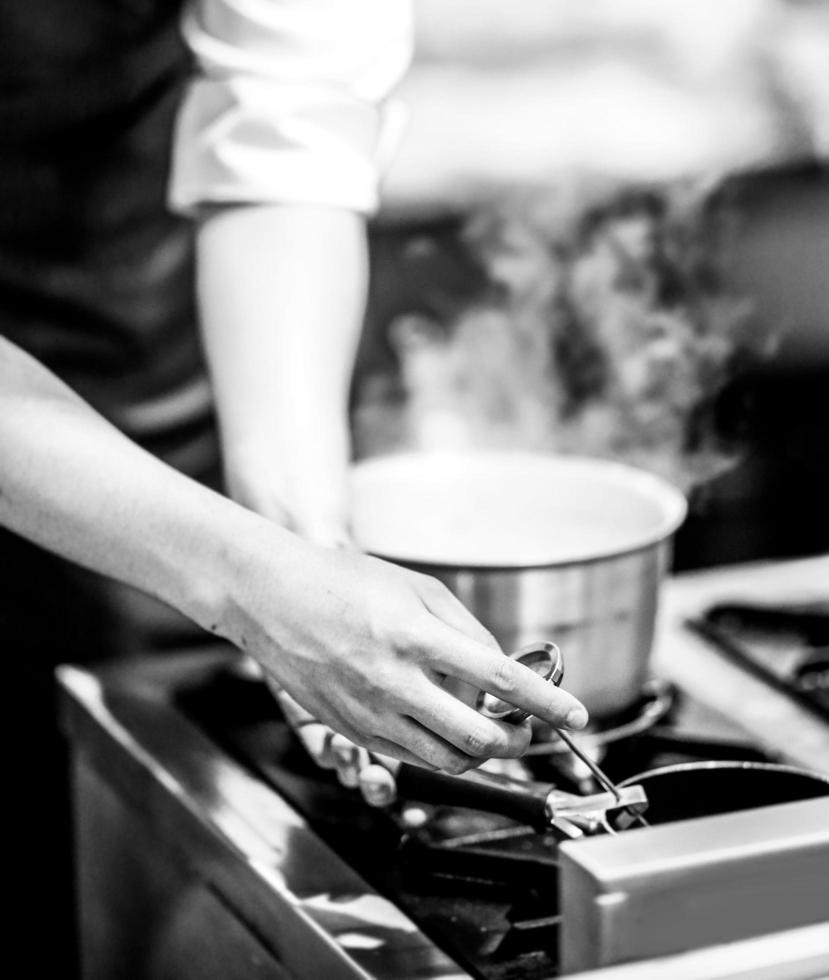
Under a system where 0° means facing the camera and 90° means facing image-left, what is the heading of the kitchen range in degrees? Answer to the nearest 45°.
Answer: approximately 45°
